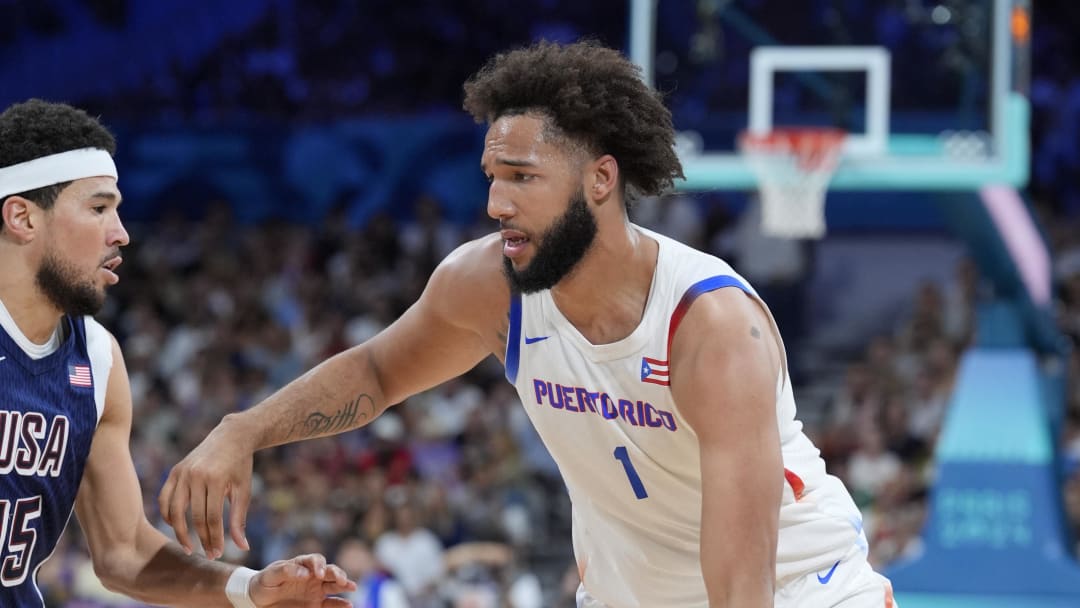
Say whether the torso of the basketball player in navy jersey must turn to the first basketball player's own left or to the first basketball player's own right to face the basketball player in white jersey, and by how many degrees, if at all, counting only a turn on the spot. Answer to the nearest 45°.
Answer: approximately 45° to the first basketball player's own left

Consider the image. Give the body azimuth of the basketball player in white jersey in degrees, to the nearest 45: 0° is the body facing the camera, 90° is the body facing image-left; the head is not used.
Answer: approximately 45°

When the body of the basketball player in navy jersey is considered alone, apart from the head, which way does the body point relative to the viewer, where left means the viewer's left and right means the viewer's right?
facing the viewer and to the right of the viewer

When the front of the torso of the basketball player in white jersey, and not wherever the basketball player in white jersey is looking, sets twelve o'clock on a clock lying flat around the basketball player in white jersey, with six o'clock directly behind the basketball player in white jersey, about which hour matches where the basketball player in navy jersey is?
The basketball player in navy jersey is roughly at 2 o'clock from the basketball player in white jersey.

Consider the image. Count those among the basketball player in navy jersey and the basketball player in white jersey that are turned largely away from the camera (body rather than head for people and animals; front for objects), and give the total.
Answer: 0

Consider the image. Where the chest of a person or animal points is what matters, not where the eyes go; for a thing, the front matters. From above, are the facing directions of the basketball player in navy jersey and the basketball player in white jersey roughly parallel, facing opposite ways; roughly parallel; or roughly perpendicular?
roughly perpendicular

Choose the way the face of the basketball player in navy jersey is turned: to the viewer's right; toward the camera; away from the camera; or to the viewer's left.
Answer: to the viewer's right
